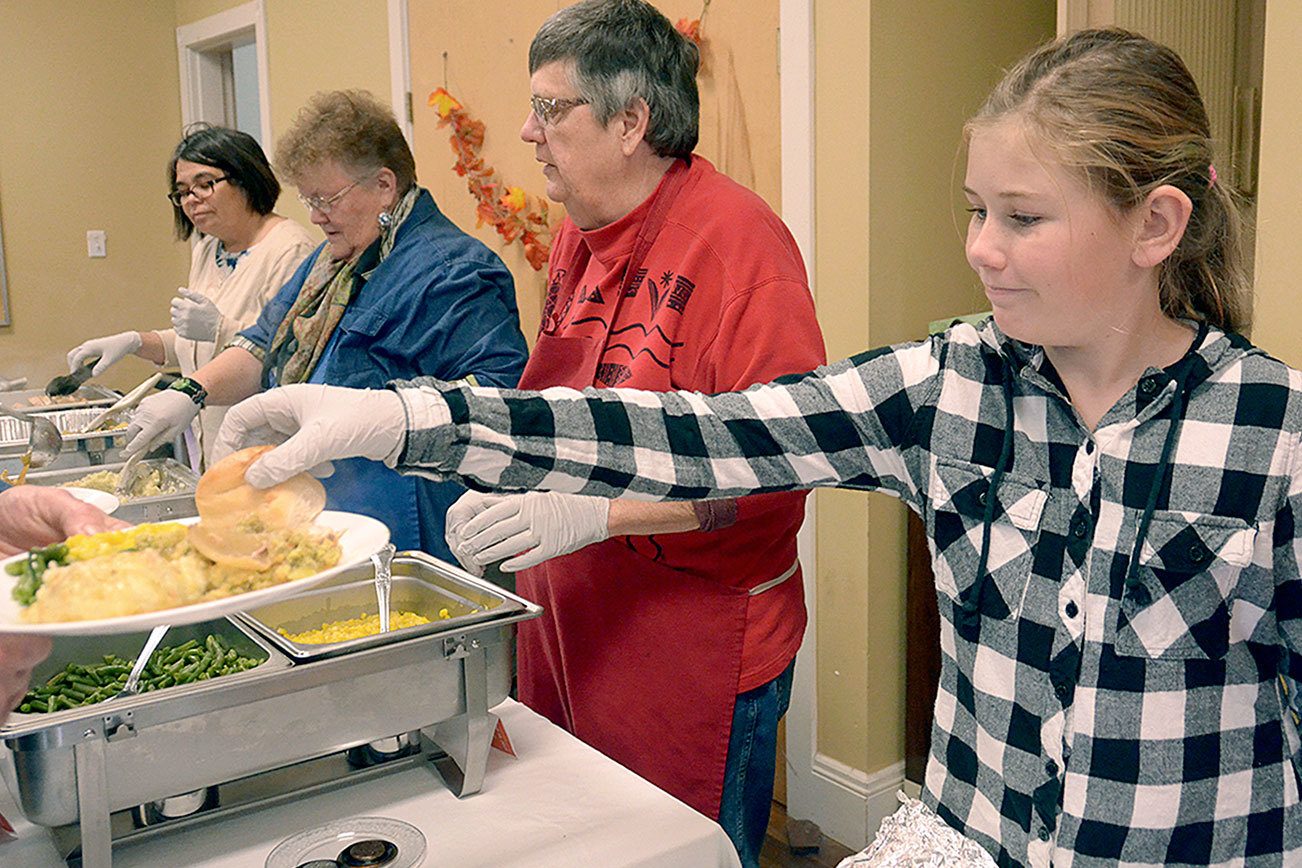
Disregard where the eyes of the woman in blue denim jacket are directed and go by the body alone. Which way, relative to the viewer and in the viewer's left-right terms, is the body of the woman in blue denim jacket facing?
facing the viewer and to the left of the viewer

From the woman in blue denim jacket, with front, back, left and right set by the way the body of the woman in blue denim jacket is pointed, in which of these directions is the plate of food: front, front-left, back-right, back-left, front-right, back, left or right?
front-left

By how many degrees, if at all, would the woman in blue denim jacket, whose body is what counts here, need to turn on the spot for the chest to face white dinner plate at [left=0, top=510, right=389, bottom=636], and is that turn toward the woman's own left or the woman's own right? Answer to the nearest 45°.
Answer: approximately 45° to the woman's own left

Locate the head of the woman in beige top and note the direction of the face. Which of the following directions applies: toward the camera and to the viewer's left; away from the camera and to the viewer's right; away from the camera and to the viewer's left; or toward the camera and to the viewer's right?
toward the camera and to the viewer's left

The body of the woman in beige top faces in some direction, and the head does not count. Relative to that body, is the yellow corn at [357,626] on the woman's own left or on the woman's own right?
on the woman's own left

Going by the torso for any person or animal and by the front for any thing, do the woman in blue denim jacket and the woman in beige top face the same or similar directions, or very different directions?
same or similar directions

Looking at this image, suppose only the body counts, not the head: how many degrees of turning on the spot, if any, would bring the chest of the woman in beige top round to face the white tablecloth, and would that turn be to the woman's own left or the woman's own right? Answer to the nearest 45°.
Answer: approximately 45° to the woman's own left

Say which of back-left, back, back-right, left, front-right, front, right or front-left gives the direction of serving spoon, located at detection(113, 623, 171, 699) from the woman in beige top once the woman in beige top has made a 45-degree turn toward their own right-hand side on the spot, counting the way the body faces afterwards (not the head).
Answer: left

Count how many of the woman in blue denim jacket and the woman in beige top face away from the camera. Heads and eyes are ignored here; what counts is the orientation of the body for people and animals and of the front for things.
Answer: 0

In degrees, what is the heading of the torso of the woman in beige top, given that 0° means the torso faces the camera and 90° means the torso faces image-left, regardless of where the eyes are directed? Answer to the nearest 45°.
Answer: approximately 45°

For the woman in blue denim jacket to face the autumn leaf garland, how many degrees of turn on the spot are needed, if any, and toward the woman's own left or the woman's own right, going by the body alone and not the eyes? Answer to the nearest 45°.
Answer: approximately 135° to the woman's own right

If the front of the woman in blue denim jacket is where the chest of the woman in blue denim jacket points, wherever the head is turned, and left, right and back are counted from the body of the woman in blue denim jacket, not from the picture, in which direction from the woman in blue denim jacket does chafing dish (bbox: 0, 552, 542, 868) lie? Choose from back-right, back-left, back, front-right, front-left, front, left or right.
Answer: front-left
